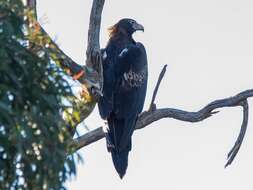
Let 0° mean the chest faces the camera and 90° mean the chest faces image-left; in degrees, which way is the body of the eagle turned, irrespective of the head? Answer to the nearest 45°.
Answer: approximately 225°

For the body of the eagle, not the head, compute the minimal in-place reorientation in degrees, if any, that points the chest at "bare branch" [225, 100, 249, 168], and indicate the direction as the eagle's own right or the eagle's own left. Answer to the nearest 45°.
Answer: approximately 90° to the eagle's own right
